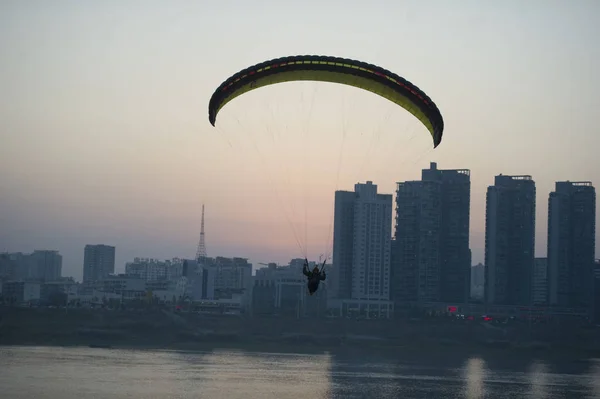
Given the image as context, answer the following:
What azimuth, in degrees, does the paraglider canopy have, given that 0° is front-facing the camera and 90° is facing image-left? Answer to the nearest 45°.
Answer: approximately 0°
